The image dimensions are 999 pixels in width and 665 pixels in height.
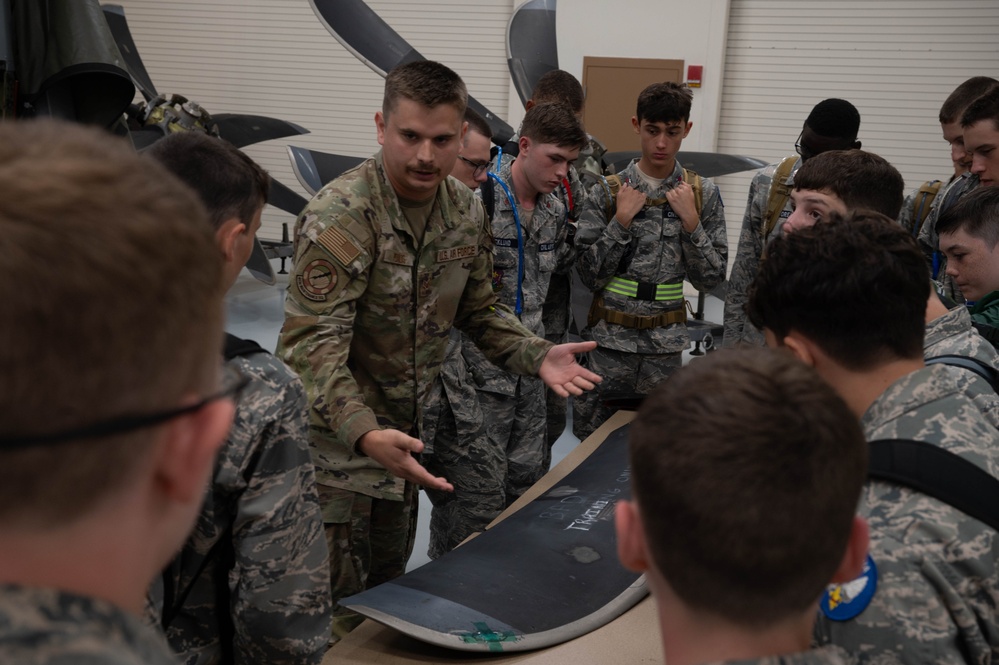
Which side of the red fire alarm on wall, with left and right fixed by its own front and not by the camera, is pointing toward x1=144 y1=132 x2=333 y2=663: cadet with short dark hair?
front

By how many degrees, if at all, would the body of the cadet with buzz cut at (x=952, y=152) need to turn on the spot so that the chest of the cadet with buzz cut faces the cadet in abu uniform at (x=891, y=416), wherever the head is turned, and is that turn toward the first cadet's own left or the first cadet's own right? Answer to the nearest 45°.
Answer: approximately 45° to the first cadet's own left

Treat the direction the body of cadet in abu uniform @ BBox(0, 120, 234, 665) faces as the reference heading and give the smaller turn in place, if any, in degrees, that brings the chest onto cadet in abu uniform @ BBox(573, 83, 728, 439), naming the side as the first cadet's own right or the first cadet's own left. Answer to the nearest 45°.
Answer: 0° — they already face them

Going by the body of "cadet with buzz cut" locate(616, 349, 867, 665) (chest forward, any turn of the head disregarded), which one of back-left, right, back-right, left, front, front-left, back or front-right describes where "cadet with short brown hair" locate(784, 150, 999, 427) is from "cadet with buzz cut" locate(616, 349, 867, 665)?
front

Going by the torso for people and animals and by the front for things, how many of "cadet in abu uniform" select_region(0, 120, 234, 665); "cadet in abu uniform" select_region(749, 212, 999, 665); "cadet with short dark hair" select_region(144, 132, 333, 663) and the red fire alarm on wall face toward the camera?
1

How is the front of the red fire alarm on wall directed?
toward the camera

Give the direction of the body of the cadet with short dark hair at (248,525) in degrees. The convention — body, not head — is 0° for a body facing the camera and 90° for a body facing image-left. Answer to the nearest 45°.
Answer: approximately 225°

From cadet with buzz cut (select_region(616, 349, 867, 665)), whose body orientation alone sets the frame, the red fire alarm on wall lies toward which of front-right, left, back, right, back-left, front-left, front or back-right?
front

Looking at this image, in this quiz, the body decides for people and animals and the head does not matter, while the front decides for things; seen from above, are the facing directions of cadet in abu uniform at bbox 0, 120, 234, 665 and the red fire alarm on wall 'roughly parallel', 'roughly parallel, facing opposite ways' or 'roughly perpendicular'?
roughly parallel, facing opposite ways

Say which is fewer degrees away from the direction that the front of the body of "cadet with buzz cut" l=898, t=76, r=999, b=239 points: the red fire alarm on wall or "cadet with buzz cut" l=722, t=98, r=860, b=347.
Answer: the cadet with buzz cut

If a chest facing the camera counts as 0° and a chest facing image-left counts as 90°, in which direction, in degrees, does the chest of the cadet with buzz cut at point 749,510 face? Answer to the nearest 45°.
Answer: approximately 180°

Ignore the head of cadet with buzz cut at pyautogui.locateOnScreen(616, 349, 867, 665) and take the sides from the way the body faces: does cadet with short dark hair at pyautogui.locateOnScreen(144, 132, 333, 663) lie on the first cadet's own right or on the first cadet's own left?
on the first cadet's own left

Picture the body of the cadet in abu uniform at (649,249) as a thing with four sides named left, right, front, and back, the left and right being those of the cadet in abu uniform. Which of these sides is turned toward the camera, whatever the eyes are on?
front

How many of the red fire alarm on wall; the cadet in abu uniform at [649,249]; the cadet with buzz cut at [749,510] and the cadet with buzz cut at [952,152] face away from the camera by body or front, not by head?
1

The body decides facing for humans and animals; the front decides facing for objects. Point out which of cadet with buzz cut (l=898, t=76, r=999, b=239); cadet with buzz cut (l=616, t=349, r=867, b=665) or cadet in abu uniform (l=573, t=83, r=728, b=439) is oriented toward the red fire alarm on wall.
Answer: cadet with buzz cut (l=616, t=349, r=867, b=665)

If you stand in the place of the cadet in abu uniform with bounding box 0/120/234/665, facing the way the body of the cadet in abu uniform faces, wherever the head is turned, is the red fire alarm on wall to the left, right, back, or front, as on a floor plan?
front

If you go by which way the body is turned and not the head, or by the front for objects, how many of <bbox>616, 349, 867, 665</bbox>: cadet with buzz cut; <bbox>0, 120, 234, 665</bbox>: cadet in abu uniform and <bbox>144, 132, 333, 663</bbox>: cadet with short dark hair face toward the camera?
0
